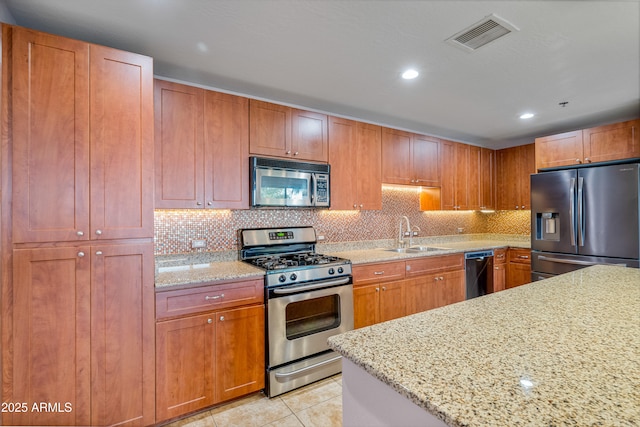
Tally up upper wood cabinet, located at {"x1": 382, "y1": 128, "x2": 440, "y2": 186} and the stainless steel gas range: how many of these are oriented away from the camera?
0

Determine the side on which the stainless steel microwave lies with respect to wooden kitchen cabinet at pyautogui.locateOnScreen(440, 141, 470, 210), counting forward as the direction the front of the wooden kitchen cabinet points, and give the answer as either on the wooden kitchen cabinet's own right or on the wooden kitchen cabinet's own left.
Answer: on the wooden kitchen cabinet's own right

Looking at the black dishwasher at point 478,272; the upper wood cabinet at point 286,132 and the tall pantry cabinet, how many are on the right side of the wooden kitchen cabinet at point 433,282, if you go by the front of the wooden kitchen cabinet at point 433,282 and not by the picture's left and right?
2

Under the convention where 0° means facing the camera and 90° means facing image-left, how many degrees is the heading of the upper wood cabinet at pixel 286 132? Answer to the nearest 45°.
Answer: approximately 315°

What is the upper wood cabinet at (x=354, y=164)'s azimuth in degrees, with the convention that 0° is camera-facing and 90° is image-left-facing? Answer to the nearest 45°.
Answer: approximately 315°

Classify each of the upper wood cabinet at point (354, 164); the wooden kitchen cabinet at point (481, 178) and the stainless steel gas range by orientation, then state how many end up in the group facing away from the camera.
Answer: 0

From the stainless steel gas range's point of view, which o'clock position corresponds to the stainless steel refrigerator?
The stainless steel refrigerator is roughly at 10 o'clock from the stainless steel gas range.

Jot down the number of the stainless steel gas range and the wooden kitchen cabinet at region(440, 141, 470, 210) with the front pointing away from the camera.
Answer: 0

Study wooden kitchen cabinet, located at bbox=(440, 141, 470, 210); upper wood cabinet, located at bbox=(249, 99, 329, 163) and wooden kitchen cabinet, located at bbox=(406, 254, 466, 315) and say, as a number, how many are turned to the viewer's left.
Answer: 0

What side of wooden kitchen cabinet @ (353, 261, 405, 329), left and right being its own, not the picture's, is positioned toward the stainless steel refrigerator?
left

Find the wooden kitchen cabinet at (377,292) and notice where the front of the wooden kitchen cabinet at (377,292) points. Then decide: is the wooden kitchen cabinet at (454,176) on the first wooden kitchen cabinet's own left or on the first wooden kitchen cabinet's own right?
on the first wooden kitchen cabinet's own left

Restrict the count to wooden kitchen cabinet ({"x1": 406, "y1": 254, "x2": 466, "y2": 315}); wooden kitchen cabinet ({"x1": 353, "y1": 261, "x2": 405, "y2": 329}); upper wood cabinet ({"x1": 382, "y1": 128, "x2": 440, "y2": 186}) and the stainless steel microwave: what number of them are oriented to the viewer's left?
0

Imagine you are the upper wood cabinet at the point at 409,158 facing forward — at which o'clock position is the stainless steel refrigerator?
The stainless steel refrigerator is roughly at 10 o'clock from the upper wood cabinet.

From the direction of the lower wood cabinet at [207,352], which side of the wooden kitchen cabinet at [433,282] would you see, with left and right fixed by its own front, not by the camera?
right

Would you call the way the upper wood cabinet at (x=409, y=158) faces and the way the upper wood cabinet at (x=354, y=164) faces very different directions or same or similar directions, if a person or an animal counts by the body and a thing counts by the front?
same or similar directions

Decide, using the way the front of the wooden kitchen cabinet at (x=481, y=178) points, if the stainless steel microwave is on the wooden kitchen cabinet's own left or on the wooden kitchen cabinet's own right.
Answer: on the wooden kitchen cabinet's own right

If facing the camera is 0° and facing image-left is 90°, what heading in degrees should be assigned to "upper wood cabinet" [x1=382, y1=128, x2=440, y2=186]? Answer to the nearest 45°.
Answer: approximately 315°
